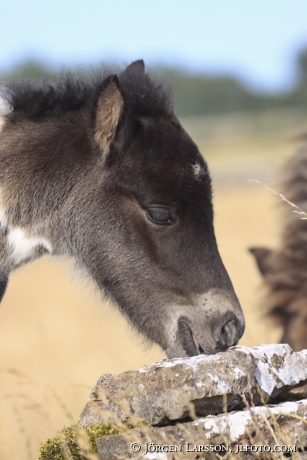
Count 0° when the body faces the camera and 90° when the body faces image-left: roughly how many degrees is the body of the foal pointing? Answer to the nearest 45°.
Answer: approximately 270°

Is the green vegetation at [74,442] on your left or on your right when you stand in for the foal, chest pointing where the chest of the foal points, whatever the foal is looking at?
on your right

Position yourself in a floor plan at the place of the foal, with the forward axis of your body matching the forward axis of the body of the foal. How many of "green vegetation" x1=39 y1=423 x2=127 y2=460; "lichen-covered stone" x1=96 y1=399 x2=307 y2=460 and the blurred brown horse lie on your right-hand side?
2

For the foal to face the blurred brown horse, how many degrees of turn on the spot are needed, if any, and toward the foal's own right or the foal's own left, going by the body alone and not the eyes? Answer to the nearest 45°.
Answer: approximately 45° to the foal's own left

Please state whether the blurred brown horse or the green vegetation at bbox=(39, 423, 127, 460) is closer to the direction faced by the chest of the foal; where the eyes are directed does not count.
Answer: the blurred brown horse

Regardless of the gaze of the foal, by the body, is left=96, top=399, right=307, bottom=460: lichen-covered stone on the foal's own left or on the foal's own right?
on the foal's own right
